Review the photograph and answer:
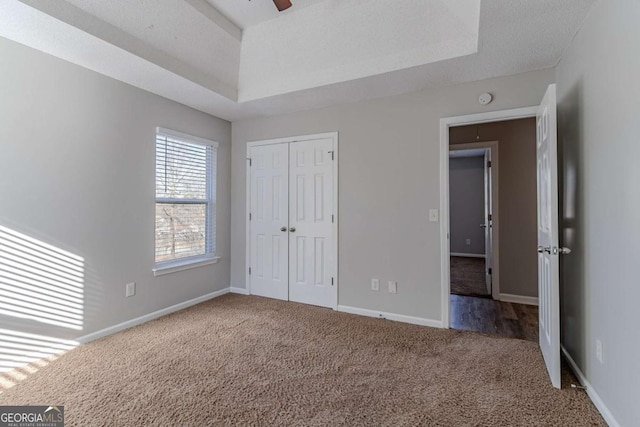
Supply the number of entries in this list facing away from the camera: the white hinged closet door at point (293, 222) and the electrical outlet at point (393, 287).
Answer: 0

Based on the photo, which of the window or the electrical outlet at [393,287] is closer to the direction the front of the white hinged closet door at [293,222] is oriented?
the window

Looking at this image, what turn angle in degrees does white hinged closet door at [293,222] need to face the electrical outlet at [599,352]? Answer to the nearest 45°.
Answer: approximately 90° to its left

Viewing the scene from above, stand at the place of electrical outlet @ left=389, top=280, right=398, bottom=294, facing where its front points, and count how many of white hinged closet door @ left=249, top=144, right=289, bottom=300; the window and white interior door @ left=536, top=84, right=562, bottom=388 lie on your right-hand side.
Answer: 2

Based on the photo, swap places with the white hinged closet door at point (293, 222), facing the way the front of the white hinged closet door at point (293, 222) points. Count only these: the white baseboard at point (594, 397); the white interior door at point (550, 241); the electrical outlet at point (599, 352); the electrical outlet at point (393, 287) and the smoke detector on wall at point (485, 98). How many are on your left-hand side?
5

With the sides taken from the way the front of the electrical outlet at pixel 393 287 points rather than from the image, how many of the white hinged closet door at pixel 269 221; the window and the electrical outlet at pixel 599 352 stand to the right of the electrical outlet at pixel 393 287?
2

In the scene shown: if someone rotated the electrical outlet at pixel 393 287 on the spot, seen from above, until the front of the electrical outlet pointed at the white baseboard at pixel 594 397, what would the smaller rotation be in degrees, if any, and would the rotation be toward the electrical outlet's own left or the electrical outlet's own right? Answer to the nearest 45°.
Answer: approximately 45° to the electrical outlet's own left

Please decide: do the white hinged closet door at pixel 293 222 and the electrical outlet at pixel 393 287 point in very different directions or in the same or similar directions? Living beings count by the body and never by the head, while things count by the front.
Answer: same or similar directions

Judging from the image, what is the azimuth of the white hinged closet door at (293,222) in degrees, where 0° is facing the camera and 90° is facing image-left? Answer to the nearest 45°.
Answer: approximately 45°

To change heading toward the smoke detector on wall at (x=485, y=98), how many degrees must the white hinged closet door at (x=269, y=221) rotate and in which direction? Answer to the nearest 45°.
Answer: approximately 90° to its left

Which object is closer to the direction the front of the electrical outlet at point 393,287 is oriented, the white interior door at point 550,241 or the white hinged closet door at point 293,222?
the white interior door

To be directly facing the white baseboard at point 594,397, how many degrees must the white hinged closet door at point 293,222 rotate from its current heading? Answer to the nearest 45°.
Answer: approximately 90° to its left

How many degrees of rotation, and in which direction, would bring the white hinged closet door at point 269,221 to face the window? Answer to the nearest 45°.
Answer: approximately 45° to its right

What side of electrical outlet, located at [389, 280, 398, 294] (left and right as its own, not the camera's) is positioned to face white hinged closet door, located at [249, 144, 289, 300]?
right

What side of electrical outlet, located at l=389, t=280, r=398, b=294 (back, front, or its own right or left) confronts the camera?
front

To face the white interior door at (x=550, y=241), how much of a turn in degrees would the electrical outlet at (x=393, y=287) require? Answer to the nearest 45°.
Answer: approximately 45° to its left

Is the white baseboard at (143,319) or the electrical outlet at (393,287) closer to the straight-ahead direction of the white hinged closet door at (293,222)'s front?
the white baseboard

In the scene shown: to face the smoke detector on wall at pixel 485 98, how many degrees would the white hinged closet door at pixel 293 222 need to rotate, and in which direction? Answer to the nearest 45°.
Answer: approximately 90° to its left
